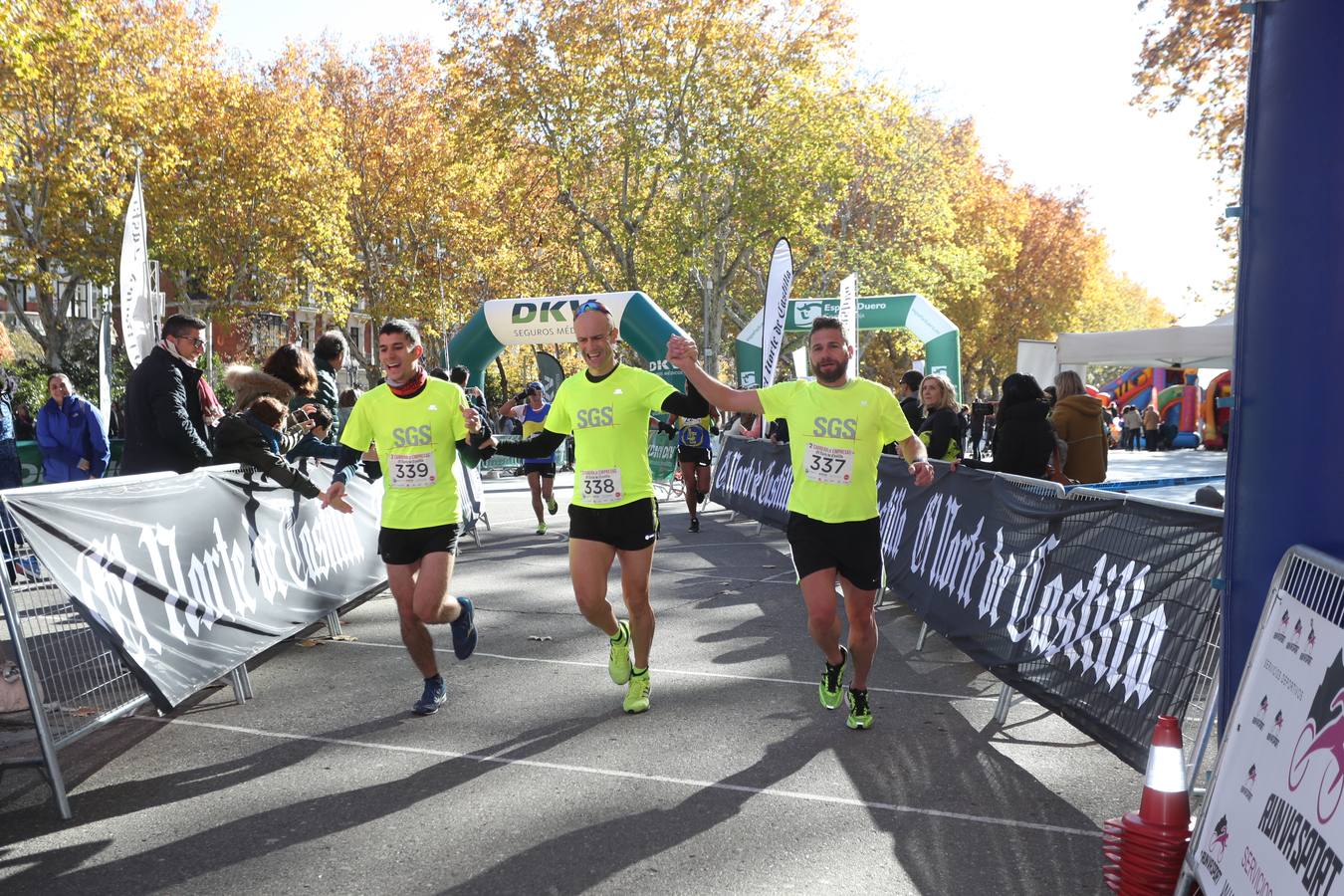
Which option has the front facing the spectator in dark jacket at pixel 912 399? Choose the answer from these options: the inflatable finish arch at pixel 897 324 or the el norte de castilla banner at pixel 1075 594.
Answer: the inflatable finish arch

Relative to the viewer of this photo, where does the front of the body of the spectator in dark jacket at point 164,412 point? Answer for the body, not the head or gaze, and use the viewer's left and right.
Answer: facing to the right of the viewer

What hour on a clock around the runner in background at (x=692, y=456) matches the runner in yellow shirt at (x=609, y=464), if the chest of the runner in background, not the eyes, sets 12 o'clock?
The runner in yellow shirt is roughly at 12 o'clock from the runner in background.

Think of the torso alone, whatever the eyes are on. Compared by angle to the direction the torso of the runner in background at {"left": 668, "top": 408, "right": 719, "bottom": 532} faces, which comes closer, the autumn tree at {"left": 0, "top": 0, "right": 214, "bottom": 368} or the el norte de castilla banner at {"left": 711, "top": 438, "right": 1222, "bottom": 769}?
the el norte de castilla banner

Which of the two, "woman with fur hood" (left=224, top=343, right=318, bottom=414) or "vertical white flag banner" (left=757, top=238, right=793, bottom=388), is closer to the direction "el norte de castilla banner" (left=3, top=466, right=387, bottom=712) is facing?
the vertical white flag banner

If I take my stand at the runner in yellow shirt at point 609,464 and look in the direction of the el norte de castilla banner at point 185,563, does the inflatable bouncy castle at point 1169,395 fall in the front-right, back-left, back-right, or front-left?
back-right

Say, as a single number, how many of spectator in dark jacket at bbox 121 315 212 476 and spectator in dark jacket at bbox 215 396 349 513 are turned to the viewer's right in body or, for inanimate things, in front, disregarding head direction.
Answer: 2

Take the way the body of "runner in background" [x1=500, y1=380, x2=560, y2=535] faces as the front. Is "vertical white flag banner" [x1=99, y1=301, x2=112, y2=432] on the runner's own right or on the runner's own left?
on the runner's own right

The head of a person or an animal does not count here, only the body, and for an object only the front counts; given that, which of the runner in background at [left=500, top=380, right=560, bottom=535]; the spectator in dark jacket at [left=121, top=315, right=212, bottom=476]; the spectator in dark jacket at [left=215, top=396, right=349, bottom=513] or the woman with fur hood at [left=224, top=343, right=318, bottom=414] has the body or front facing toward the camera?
the runner in background

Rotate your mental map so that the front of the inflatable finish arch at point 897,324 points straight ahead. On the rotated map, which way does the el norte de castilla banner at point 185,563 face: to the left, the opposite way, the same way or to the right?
to the left

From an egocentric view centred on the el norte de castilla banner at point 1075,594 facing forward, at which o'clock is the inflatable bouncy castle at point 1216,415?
The inflatable bouncy castle is roughly at 5 o'clock from the el norte de castilla banner.
